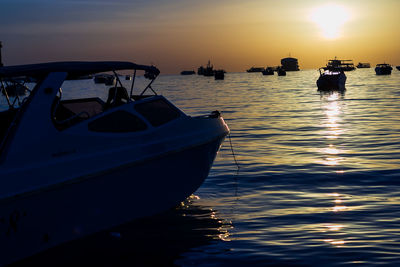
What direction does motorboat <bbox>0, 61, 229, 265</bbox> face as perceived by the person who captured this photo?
facing away from the viewer and to the right of the viewer
